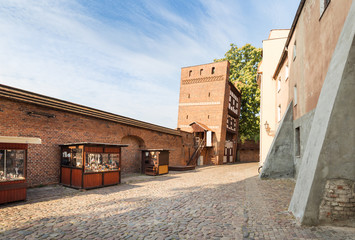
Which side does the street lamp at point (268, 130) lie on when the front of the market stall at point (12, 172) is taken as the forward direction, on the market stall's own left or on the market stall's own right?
on the market stall's own left

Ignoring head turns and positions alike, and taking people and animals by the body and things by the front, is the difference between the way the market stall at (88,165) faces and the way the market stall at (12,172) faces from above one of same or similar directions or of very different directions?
same or similar directions

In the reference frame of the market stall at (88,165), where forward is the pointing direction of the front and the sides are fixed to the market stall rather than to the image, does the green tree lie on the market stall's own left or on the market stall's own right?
on the market stall's own left

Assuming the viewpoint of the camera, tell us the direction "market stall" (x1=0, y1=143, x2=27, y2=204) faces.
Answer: facing the viewer and to the right of the viewer

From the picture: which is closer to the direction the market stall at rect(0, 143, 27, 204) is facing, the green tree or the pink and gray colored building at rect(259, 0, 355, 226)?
the pink and gray colored building

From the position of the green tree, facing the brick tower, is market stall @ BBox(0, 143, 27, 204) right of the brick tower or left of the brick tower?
left

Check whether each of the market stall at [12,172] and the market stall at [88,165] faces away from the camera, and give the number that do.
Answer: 0

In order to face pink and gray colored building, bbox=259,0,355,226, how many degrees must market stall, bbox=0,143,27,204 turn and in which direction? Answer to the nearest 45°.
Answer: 0° — it already faces it

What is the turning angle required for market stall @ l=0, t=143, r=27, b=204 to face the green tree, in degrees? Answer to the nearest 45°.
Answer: approximately 90° to its left
